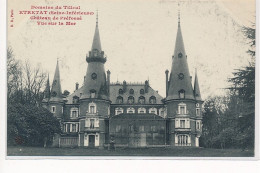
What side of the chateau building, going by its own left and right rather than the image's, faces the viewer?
front
